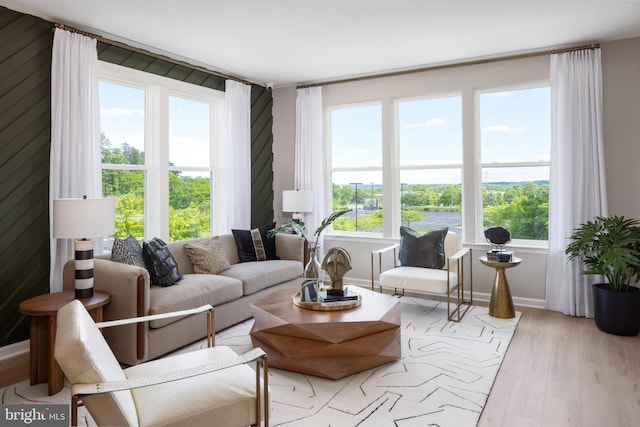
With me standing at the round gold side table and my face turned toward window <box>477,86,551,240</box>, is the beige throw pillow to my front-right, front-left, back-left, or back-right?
back-left

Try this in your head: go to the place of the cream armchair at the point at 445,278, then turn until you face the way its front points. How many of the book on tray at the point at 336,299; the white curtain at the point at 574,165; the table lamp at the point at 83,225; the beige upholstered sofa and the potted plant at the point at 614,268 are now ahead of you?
3

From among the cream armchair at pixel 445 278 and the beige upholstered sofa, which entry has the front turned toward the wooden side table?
the cream armchair

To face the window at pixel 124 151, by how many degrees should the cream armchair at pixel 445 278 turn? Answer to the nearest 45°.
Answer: approximately 45° to its right

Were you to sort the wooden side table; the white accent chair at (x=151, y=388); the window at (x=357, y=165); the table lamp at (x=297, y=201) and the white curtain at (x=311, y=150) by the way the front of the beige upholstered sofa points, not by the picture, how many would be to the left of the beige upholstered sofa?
3

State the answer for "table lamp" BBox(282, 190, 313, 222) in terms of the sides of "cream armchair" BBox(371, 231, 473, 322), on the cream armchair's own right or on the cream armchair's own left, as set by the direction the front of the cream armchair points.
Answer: on the cream armchair's own right

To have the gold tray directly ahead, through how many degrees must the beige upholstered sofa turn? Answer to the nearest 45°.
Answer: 0° — it already faces it

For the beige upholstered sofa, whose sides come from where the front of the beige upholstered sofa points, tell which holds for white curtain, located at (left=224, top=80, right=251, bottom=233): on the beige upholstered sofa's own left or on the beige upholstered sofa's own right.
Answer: on the beige upholstered sofa's own left

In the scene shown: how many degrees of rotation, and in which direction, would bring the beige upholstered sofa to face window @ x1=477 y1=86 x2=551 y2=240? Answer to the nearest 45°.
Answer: approximately 45° to its left

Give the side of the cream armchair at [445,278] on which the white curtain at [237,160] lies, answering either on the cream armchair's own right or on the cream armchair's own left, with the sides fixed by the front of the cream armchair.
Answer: on the cream armchair's own right

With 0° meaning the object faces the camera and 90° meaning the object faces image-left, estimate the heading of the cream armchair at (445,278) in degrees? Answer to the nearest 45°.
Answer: approximately 45°

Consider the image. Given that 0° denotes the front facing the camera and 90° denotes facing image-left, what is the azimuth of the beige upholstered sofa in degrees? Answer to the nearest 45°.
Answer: approximately 315°
